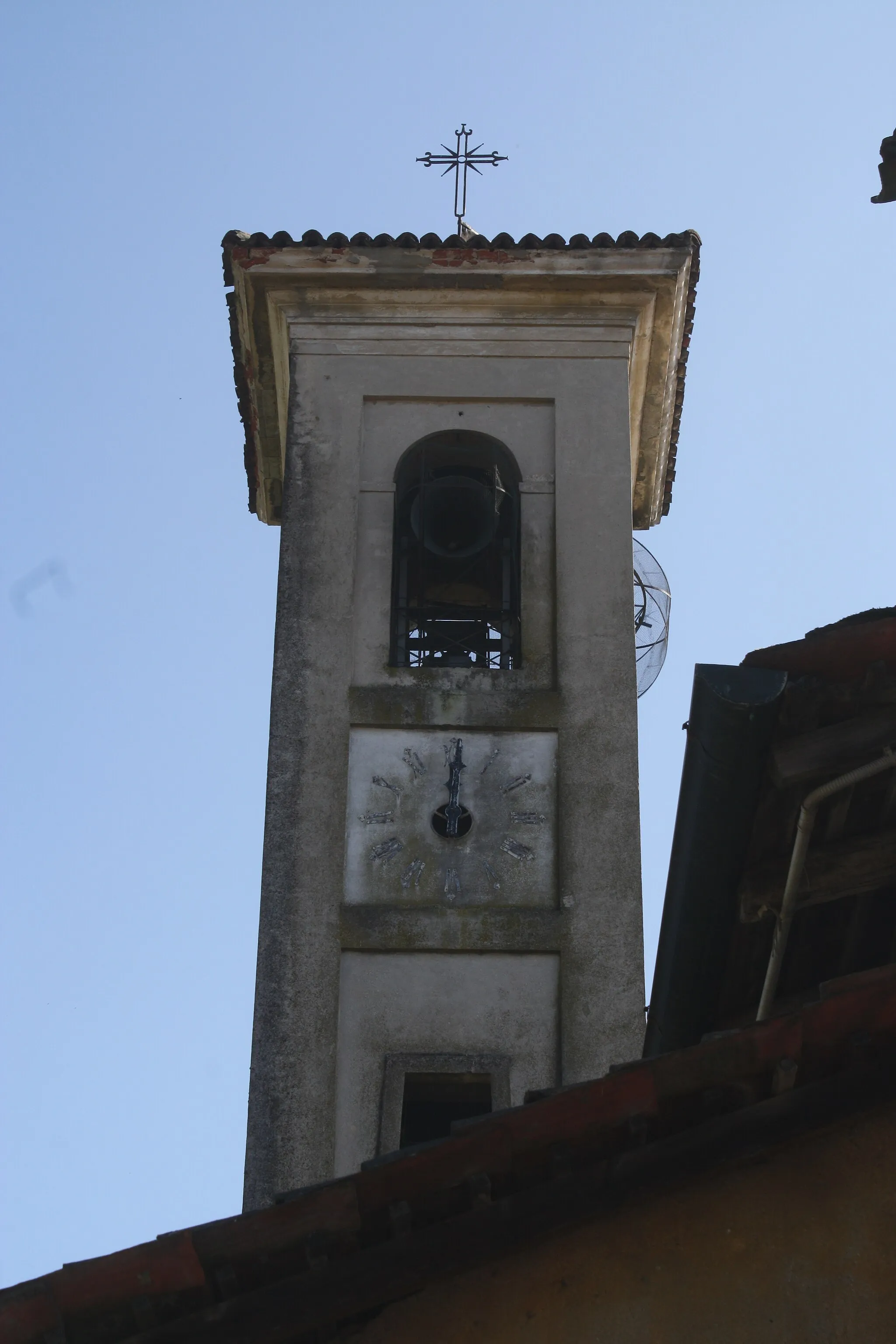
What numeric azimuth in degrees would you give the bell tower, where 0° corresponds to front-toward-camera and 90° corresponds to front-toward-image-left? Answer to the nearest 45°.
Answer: approximately 0°

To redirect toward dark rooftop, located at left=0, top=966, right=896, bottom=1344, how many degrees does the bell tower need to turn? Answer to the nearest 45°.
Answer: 0° — it already faces it
